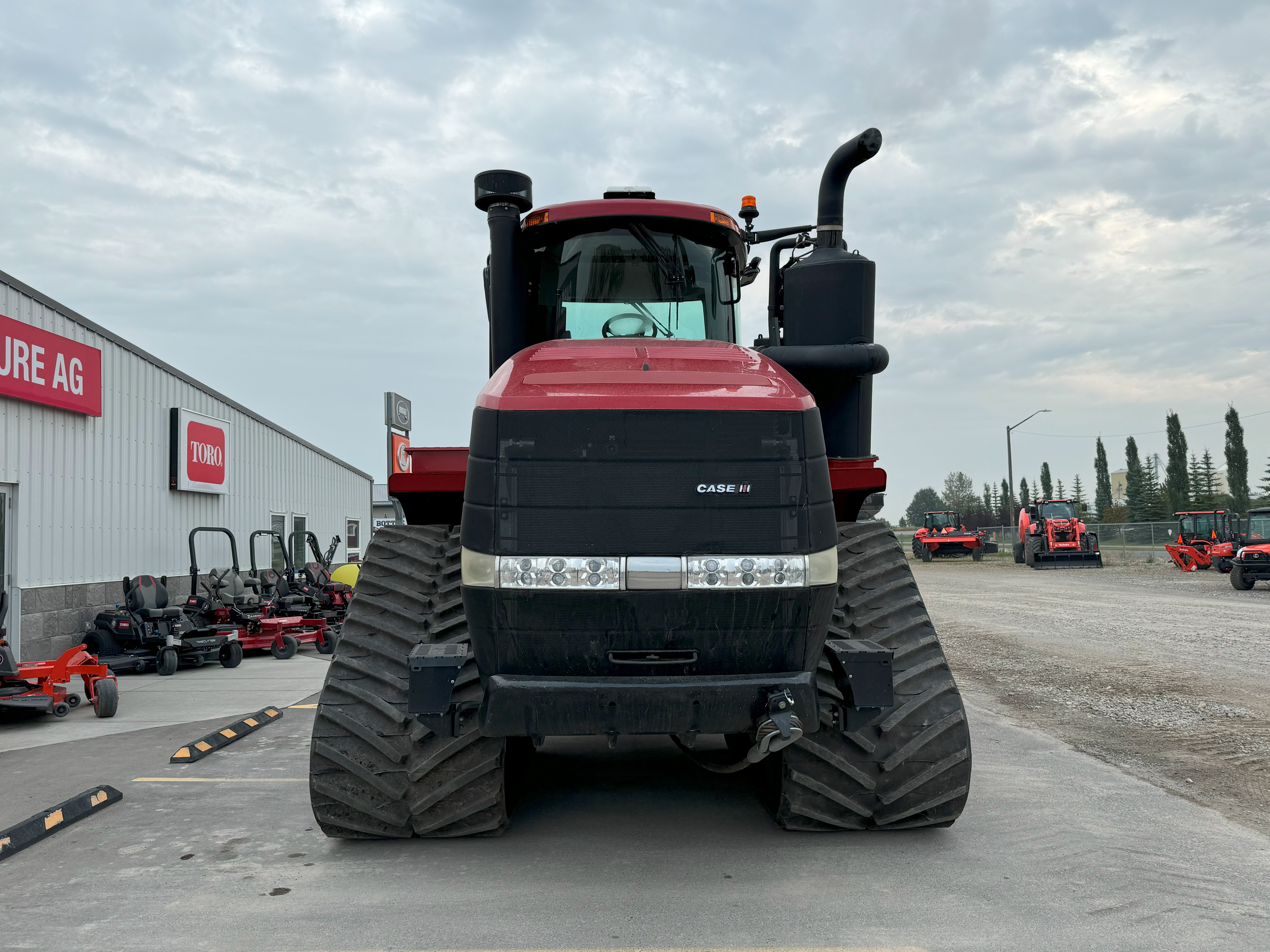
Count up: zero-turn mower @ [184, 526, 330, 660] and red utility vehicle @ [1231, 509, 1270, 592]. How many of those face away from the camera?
0

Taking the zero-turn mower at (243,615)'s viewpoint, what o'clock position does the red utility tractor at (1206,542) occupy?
The red utility tractor is roughly at 10 o'clock from the zero-turn mower.

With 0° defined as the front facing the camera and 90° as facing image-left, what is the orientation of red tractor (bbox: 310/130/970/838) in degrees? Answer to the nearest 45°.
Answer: approximately 0°

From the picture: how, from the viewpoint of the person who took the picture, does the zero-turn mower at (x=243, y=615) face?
facing the viewer and to the right of the viewer

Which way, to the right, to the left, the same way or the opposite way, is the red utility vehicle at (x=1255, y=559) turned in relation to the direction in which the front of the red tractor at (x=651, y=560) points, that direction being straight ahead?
to the right

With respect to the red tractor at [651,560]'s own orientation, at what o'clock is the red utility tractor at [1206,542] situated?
The red utility tractor is roughly at 7 o'clock from the red tractor.

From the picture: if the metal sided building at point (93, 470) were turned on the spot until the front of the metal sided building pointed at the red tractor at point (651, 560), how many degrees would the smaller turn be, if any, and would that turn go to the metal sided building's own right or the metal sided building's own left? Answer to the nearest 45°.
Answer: approximately 45° to the metal sided building's own right

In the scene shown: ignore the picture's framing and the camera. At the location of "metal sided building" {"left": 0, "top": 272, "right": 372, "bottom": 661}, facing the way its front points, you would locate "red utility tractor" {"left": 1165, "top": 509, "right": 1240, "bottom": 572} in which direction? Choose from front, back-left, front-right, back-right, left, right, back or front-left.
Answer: front-left

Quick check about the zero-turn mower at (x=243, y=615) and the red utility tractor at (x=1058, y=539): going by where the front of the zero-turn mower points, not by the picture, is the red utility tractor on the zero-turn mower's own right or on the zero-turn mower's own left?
on the zero-turn mower's own left

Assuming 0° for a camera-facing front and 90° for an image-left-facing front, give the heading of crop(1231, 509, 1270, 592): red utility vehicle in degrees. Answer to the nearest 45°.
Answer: approximately 45°

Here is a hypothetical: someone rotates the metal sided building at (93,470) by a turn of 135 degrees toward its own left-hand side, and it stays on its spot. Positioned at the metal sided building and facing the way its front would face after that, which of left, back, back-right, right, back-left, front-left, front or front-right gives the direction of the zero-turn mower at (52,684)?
back

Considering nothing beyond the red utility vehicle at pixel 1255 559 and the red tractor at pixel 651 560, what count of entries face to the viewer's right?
0

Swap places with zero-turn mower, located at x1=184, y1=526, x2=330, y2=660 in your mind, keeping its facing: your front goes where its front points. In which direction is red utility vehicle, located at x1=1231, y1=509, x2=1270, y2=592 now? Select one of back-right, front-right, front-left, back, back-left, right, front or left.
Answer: front-left

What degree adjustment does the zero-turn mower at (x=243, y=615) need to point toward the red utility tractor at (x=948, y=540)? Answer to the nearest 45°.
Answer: approximately 90° to its left

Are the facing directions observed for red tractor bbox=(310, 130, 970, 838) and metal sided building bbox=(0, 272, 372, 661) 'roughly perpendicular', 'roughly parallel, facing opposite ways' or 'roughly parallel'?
roughly perpendicular
